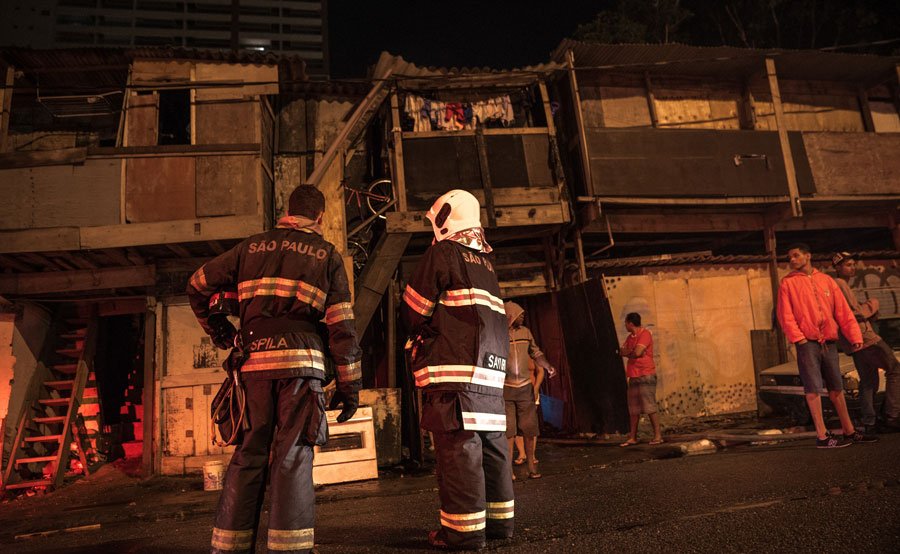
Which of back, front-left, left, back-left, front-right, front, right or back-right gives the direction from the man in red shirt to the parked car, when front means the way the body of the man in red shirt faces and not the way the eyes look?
back-left

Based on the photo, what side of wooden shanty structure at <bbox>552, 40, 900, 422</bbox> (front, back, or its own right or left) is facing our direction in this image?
front

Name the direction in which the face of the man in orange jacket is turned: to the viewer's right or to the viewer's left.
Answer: to the viewer's left

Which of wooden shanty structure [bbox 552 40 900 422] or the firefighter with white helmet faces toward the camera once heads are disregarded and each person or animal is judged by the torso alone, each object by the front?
the wooden shanty structure

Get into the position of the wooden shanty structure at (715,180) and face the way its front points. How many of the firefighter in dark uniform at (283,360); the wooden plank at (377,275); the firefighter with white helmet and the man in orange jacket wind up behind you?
0

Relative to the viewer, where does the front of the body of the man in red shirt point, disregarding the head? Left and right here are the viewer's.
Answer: facing the viewer and to the left of the viewer

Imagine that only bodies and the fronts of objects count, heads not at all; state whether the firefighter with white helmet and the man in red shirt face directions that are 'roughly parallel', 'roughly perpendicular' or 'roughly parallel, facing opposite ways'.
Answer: roughly perpendicular

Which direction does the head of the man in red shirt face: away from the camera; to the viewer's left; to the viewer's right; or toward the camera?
to the viewer's left

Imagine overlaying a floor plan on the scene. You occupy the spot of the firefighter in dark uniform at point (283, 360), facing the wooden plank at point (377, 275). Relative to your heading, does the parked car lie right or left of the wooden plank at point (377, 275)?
right

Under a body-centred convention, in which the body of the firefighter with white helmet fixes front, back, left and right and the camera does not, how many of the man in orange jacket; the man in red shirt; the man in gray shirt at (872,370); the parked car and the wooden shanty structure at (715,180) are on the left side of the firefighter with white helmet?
0

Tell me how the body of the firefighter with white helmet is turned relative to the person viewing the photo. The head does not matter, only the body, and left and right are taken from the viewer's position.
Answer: facing away from the viewer and to the left of the viewer

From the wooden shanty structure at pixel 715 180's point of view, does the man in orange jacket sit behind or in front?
in front

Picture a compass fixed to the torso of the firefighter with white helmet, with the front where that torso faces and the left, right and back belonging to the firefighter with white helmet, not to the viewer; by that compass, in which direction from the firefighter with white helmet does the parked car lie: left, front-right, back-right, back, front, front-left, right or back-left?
right

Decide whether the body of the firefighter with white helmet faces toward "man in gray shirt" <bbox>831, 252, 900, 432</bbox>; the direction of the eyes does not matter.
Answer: no

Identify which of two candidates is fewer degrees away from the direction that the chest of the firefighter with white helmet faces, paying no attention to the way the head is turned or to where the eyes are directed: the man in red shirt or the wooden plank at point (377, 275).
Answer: the wooden plank

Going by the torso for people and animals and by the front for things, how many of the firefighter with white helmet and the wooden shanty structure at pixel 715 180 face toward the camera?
1

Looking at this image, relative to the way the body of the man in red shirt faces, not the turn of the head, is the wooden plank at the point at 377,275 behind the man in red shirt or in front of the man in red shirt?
in front

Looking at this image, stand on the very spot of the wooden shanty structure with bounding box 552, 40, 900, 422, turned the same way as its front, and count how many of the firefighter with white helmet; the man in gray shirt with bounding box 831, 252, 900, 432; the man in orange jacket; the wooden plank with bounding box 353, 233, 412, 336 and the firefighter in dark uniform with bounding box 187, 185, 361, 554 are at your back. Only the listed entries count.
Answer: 0
